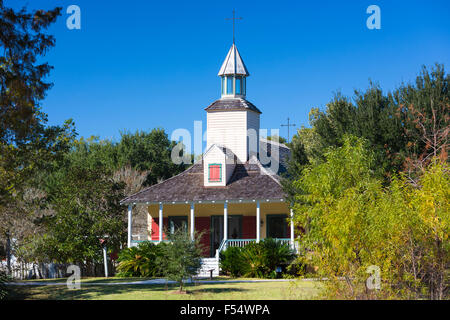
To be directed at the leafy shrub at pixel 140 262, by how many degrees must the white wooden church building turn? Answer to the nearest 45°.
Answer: approximately 45° to its right

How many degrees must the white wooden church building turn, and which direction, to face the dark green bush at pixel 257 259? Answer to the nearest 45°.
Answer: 0° — it already faces it

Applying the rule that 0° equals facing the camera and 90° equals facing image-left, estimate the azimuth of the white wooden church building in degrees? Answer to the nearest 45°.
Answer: approximately 0°

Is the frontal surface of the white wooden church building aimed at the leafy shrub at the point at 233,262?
yes

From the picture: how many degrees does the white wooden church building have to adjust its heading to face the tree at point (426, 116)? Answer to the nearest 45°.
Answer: approximately 45° to its left
